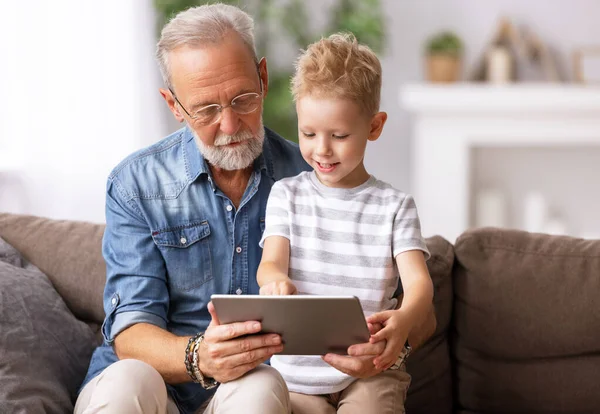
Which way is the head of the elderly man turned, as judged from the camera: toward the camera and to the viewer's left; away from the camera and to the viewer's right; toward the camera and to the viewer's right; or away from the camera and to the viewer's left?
toward the camera and to the viewer's right

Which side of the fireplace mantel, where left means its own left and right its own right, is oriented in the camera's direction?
front

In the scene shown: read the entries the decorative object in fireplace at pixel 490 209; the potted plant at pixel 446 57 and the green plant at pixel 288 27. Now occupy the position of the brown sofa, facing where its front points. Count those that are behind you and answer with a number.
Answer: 3

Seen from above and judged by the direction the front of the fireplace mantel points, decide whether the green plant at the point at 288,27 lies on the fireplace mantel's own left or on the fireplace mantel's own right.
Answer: on the fireplace mantel's own right

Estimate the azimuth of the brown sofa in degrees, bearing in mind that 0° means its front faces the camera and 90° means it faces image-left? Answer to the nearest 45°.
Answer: approximately 0°

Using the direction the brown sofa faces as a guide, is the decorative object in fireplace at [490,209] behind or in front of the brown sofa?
behind

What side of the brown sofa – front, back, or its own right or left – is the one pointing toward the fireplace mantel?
back

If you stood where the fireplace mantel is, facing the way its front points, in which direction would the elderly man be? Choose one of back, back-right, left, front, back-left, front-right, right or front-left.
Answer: front

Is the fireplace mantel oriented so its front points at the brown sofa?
yes

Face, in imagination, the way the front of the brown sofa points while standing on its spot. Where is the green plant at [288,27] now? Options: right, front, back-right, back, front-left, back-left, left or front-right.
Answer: back

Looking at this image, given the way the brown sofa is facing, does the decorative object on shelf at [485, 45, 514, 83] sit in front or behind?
behind

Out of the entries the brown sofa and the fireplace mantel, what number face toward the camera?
2

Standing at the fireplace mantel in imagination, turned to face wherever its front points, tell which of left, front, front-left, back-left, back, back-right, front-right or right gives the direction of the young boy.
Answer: front
